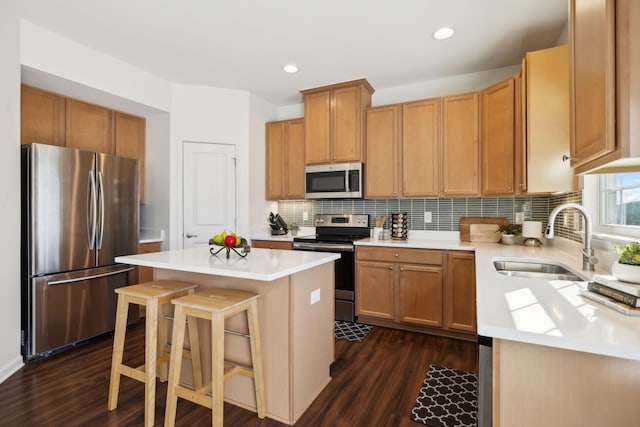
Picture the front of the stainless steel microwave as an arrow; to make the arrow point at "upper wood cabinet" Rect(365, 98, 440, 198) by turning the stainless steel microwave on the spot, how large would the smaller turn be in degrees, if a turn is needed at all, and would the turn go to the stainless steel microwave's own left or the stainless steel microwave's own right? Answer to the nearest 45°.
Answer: approximately 90° to the stainless steel microwave's own left

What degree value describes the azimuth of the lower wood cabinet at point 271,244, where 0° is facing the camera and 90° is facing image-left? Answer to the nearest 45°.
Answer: approximately 0°

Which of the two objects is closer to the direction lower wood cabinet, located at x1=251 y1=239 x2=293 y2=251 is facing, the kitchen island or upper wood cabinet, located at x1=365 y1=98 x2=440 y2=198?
the kitchen island

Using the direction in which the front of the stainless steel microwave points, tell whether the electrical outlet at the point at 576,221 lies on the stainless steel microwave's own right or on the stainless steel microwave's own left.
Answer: on the stainless steel microwave's own left

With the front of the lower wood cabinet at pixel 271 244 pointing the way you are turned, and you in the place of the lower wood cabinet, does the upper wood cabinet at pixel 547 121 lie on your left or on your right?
on your left

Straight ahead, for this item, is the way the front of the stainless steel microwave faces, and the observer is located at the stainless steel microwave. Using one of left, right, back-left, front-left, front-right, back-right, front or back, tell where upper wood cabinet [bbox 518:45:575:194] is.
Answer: front-left

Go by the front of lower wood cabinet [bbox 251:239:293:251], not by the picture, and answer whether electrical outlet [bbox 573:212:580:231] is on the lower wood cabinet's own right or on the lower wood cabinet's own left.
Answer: on the lower wood cabinet's own left

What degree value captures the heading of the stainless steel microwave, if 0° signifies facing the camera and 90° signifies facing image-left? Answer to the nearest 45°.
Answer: approximately 0°

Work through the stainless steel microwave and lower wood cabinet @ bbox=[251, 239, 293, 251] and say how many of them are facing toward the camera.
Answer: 2

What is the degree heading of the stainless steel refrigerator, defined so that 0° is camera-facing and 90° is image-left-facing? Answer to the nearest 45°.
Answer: approximately 315°

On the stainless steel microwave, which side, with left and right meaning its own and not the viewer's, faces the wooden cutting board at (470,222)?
left

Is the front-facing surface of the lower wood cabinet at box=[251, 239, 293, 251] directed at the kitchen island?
yes
